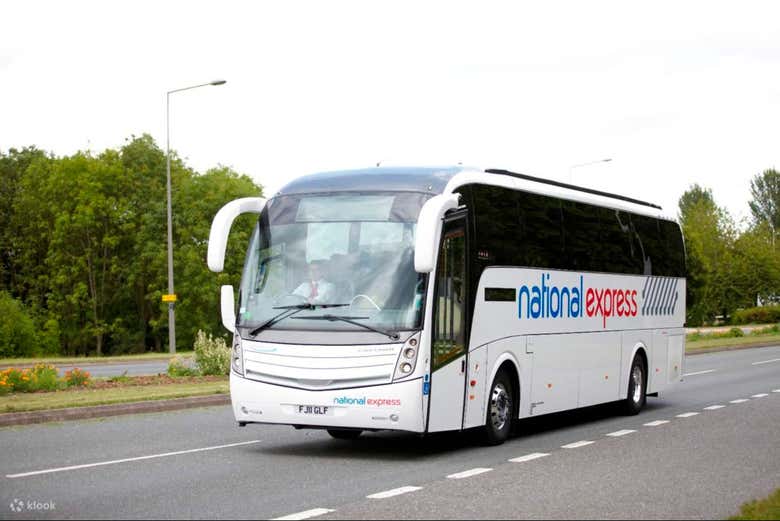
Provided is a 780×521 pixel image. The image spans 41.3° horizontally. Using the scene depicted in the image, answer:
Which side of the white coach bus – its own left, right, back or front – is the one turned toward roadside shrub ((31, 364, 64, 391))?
right

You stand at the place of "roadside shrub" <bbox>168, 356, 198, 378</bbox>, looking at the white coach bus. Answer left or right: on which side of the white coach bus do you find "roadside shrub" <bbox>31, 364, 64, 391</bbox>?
right

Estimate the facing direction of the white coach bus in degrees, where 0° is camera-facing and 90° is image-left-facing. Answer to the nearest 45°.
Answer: approximately 45°

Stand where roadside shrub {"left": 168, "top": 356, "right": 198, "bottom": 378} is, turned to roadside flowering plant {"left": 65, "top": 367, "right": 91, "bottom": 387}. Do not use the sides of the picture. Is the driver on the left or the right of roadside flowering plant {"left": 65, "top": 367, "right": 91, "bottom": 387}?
left

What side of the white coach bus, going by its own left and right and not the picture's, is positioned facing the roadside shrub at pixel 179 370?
right
